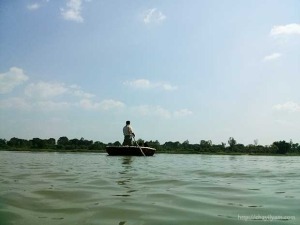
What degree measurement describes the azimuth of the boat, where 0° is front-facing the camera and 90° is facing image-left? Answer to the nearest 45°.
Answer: approximately 270°
